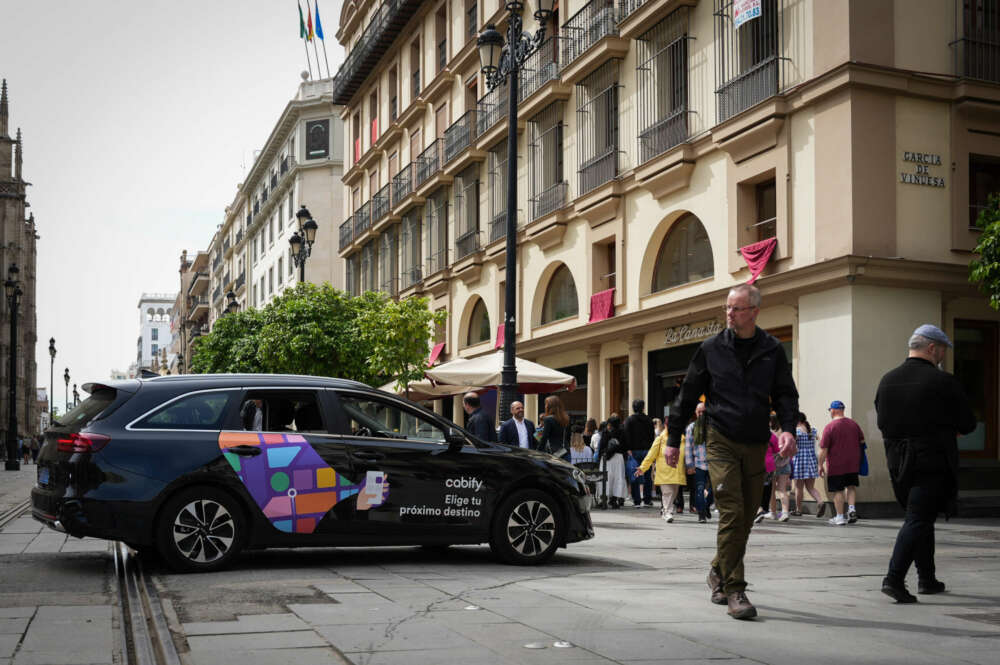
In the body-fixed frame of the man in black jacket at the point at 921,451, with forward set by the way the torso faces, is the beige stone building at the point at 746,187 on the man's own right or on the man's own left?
on the man's own left

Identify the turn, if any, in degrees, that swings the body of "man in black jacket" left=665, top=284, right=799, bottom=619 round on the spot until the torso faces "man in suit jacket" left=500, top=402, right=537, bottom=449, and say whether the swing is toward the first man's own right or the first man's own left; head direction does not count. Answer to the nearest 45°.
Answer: approximately 180°

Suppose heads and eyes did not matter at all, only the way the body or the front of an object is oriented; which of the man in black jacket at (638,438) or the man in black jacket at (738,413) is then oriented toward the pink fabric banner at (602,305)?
the man in black jacket at (638,438)

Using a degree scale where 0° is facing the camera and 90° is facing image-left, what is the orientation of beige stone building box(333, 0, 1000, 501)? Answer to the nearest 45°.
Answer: approximately 45°

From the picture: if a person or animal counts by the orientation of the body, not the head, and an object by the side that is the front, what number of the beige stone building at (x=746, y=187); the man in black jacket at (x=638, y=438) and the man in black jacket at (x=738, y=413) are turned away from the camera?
1

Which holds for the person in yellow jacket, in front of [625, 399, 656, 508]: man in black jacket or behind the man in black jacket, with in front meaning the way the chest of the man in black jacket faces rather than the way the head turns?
behind

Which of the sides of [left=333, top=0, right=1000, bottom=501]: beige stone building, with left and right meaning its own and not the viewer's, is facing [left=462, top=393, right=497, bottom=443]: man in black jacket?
front

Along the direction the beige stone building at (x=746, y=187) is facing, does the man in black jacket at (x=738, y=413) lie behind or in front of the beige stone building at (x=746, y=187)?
in front

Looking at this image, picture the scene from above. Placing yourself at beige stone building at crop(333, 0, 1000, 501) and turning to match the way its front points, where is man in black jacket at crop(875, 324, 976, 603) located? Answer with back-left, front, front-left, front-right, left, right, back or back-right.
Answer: front-left

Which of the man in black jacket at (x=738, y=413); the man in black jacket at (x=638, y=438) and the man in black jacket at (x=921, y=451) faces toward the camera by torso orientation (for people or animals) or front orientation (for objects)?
the man in black jacket at (x=738, y=413)

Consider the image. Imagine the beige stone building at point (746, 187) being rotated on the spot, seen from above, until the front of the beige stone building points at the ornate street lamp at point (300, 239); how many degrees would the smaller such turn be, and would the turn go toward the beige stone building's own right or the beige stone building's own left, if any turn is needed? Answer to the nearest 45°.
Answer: approximately 90° to the beige stone building's own right

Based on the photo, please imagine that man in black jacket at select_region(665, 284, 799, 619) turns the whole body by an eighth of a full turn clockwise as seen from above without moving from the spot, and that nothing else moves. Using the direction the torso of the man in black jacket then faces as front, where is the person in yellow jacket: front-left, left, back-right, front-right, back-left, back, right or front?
back-right

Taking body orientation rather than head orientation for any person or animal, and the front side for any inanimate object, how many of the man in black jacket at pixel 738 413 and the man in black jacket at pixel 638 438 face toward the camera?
1

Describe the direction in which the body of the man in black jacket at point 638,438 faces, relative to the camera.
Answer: away from the camera
